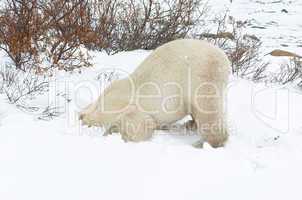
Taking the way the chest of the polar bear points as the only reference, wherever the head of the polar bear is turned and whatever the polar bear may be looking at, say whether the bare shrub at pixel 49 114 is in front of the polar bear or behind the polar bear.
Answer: in front

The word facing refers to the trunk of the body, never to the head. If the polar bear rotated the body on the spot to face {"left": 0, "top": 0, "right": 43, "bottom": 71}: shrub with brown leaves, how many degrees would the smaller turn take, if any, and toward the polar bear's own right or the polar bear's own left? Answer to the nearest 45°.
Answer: approximately 45° to the polar bear's own right

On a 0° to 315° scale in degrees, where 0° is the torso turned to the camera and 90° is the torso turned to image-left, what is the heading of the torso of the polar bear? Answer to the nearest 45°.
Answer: approximately 90°

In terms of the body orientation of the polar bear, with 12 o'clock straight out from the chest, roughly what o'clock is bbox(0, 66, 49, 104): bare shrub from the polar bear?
The bare shrub is roughly at 1 o'clock from the polar bear.

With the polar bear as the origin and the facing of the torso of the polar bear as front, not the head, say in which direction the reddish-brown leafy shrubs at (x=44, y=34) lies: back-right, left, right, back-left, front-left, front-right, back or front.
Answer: front-right

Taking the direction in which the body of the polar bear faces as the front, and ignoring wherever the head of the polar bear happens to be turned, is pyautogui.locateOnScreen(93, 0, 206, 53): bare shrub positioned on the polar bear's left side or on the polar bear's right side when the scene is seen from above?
on the polar bear's right side
